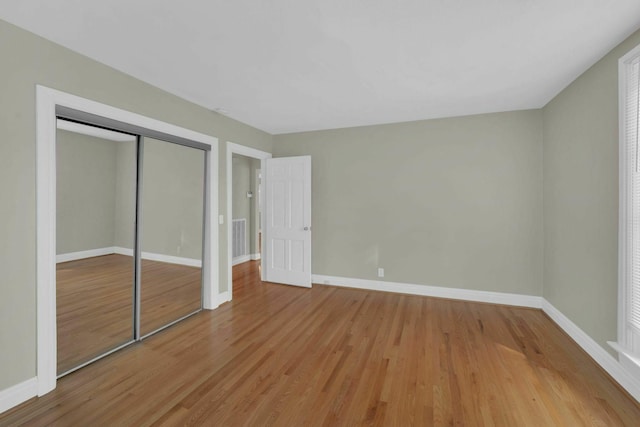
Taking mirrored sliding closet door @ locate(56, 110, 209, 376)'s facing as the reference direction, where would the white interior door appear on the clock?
The white interior door is roughly at 10 o'clock from the mirrored sliding closet door.

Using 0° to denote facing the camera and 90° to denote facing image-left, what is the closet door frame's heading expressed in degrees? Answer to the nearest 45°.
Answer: approximately 315°

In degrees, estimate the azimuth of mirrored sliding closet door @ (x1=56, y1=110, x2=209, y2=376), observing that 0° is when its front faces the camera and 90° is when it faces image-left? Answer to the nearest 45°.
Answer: approximately 315°
